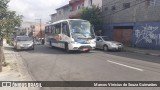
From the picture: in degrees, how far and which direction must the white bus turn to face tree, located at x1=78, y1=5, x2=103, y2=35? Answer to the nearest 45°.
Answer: approximately 135° to its left

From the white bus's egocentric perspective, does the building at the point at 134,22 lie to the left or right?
on its left

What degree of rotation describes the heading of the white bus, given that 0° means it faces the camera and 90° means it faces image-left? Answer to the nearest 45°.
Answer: approximately 315°

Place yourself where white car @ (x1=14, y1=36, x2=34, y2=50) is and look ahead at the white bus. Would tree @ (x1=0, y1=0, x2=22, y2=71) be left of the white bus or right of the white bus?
right
